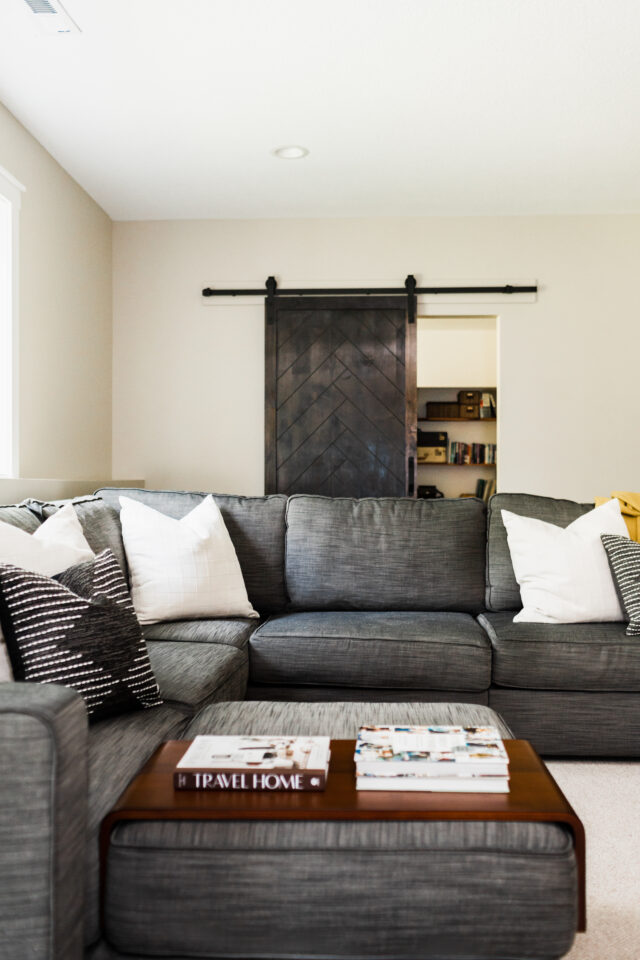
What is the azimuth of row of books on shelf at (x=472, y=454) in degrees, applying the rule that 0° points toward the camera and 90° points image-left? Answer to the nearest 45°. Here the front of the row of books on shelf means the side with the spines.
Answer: approximately 0°

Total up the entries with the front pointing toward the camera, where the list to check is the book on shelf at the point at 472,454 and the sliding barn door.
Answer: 2

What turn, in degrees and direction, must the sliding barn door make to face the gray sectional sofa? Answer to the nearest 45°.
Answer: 0° — it already faces it

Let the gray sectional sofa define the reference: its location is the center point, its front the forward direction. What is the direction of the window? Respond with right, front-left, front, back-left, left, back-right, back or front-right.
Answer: back-right
